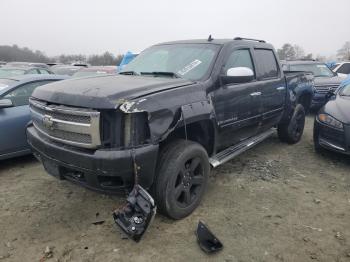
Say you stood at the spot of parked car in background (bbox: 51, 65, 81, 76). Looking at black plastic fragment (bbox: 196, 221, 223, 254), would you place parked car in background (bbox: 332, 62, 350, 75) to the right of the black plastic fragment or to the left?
left

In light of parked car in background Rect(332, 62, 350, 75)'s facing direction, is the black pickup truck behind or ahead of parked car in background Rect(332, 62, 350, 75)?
ahead

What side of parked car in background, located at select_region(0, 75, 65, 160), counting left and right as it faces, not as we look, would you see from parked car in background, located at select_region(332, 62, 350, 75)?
back

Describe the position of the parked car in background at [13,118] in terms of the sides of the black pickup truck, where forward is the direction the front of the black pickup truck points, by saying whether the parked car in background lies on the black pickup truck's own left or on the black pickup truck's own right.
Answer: on the black pickup truck's own right

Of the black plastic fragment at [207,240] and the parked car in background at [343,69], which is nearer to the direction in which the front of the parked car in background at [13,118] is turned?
the black plastic fragment

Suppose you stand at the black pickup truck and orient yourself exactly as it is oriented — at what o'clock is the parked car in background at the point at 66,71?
The parked car in background is roughly at 4 o'clock from the black pickup truck.

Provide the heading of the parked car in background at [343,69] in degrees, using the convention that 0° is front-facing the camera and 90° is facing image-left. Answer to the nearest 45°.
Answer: approximately 45°

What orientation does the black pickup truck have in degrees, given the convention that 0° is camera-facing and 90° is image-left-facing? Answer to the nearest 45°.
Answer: approximately 45°

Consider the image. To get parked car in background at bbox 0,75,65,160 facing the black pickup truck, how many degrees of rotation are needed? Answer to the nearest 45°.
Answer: approximately 90° to its left
